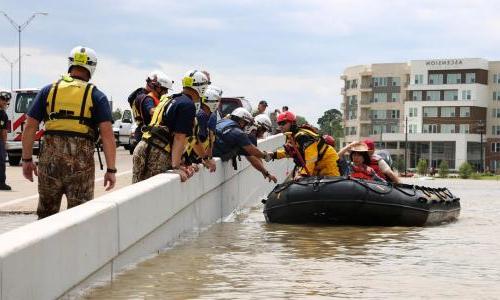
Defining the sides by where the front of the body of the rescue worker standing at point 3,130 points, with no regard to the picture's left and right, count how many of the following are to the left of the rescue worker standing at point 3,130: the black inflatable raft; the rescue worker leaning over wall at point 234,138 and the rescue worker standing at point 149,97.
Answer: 3

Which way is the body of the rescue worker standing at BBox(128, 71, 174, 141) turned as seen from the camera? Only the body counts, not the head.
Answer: to the viewer's right

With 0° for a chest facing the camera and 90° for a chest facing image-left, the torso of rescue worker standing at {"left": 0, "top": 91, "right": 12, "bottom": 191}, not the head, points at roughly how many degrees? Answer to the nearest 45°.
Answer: approximately 270°

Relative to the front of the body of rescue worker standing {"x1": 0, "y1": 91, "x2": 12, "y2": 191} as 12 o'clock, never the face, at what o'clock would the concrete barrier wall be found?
The concrete barrier wall is roughly at 3 o'clock from the rescue worker standing.

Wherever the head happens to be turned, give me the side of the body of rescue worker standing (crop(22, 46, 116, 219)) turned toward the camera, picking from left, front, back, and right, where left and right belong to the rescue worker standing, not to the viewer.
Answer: back

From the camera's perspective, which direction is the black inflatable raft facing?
to the viewer's left

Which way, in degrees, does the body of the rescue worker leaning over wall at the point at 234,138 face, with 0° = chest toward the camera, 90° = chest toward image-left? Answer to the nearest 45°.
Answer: approximately 270°
